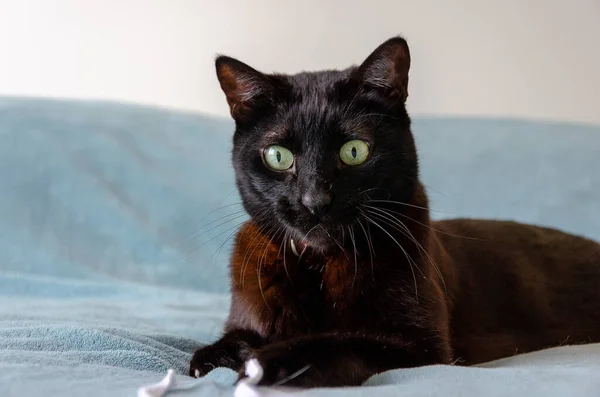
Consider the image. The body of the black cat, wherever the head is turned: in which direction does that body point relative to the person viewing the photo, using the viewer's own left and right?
facing the viewer and to the left of the viewer
